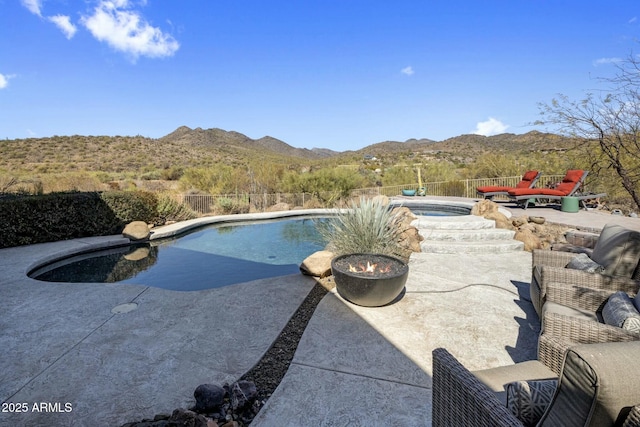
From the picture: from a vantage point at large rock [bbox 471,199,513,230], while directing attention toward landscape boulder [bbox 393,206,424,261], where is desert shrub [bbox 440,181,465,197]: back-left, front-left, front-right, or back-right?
back-right

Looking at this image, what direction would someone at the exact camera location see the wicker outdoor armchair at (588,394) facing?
facing away from the viewer and to the left of the viewer

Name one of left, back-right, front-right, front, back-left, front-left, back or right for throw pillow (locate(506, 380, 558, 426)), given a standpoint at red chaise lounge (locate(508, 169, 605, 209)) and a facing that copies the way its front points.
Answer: left

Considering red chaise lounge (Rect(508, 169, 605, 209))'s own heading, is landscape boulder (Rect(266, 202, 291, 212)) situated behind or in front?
in front

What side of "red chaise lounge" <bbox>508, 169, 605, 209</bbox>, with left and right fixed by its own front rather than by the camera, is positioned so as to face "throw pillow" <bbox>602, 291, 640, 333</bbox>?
left

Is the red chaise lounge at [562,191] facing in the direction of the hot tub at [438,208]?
yes

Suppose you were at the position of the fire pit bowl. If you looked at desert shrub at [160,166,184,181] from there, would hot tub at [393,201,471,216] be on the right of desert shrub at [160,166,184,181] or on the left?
right

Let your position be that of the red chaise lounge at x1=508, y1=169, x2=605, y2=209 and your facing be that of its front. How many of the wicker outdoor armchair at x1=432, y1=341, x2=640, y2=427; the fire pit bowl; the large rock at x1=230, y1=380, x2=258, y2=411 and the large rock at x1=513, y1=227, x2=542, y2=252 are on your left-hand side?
4

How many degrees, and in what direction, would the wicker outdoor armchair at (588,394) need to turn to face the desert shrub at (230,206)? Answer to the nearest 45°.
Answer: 0° — it already faces it

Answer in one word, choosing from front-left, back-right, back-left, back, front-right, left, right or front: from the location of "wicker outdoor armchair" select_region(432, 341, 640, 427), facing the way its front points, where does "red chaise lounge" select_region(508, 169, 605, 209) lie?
front-right

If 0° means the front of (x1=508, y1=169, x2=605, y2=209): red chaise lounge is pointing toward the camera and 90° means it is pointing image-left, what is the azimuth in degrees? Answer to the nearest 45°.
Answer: approximately 90°
